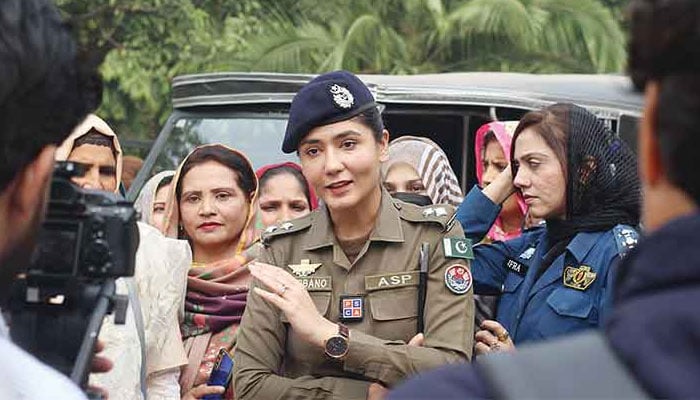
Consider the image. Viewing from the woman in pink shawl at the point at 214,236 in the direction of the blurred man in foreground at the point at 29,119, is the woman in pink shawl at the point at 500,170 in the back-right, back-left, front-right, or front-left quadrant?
back-left

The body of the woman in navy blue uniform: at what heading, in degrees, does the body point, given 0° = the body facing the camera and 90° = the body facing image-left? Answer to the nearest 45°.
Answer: approximately 45°

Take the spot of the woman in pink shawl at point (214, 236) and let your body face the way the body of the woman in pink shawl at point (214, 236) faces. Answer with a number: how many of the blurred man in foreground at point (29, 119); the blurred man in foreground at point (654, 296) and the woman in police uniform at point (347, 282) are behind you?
0

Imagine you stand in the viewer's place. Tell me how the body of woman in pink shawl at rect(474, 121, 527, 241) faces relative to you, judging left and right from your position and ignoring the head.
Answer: facing the viewer and to the left of the viewer

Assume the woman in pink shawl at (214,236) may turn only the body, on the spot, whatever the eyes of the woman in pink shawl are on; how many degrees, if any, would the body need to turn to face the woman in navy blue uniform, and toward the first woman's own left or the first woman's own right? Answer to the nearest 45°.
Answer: approximately 45° to the first woman's own left

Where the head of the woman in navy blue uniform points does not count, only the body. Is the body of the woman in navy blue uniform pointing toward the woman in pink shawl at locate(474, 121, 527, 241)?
no

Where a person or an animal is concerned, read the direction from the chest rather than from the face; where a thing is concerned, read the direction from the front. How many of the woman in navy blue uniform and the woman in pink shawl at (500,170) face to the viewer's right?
0

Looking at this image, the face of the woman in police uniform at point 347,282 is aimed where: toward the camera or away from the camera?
toward the camera

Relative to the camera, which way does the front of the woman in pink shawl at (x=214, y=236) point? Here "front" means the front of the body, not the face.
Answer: toward the camera

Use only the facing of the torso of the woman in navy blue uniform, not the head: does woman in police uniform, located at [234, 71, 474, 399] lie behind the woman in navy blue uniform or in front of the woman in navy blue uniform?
in front

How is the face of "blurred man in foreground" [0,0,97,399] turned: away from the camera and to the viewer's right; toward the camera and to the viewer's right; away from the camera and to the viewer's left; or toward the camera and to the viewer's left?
away from the camera and to the viewer's right

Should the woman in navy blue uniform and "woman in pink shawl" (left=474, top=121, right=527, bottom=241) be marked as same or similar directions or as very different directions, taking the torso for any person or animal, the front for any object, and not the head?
same or similar directions

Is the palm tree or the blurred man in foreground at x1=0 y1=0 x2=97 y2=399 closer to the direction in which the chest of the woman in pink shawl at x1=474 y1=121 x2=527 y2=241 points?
the blurred man in foreground

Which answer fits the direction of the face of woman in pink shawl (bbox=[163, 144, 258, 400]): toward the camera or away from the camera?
toward the camera

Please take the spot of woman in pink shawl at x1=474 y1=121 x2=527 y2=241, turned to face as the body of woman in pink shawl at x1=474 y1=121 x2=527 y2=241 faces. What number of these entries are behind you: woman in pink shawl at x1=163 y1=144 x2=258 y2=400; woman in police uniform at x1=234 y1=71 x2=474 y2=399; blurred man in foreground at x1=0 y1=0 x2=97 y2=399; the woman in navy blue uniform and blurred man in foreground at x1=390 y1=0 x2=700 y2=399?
0

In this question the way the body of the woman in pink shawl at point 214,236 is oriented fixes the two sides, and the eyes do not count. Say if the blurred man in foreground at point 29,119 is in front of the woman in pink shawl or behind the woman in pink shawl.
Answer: in front
